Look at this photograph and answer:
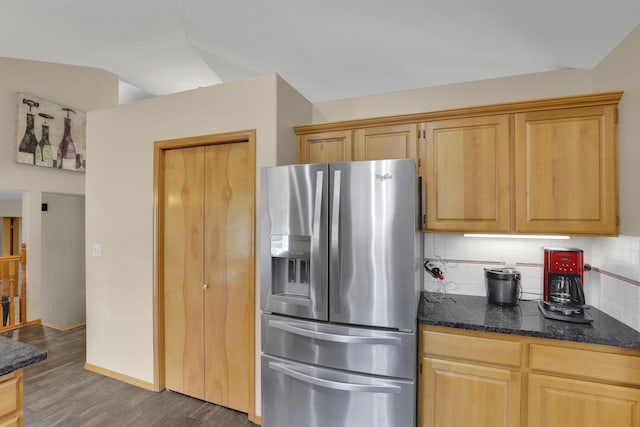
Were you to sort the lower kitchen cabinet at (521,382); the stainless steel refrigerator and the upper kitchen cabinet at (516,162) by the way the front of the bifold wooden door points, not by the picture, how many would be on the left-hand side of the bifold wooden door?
3

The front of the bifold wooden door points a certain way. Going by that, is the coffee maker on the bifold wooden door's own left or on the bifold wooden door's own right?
on the bifold wooden door's own left

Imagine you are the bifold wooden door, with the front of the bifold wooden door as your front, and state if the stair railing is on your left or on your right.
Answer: on your right

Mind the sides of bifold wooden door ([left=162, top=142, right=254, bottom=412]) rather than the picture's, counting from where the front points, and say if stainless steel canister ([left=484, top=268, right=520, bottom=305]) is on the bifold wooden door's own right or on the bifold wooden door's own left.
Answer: on the bifold wooden door's own left

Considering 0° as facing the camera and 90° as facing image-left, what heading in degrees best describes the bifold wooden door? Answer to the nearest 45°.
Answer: approximately 45°

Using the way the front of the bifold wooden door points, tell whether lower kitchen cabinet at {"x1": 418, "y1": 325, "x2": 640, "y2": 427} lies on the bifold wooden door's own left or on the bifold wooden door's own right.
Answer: on the bifold wooden door's own left
